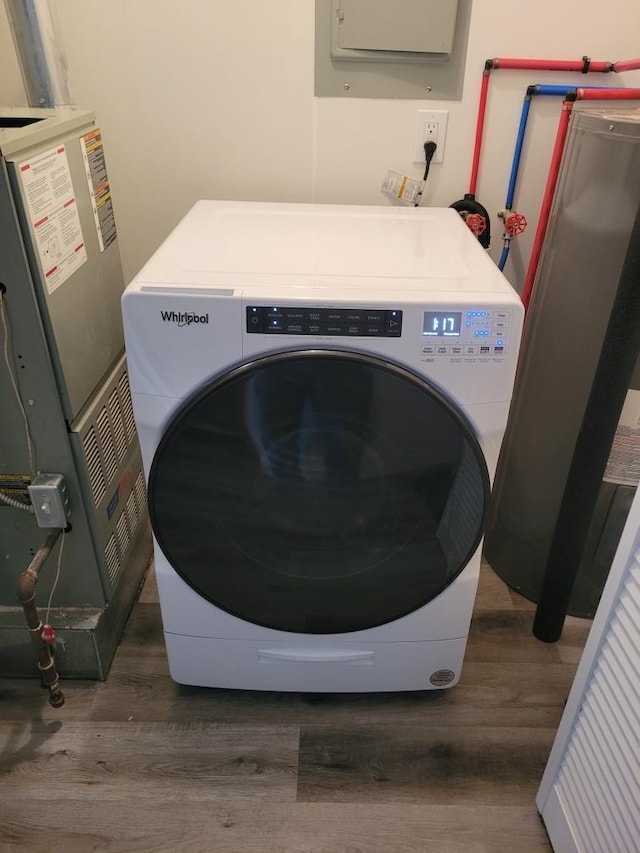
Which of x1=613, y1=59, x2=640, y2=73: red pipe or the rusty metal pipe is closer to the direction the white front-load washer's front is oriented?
the rusty metal pipe

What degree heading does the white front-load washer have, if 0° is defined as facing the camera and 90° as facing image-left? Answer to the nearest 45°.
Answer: approximately 0°

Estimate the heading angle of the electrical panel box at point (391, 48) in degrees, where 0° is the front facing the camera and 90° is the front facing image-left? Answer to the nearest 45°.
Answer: approximately 0°
